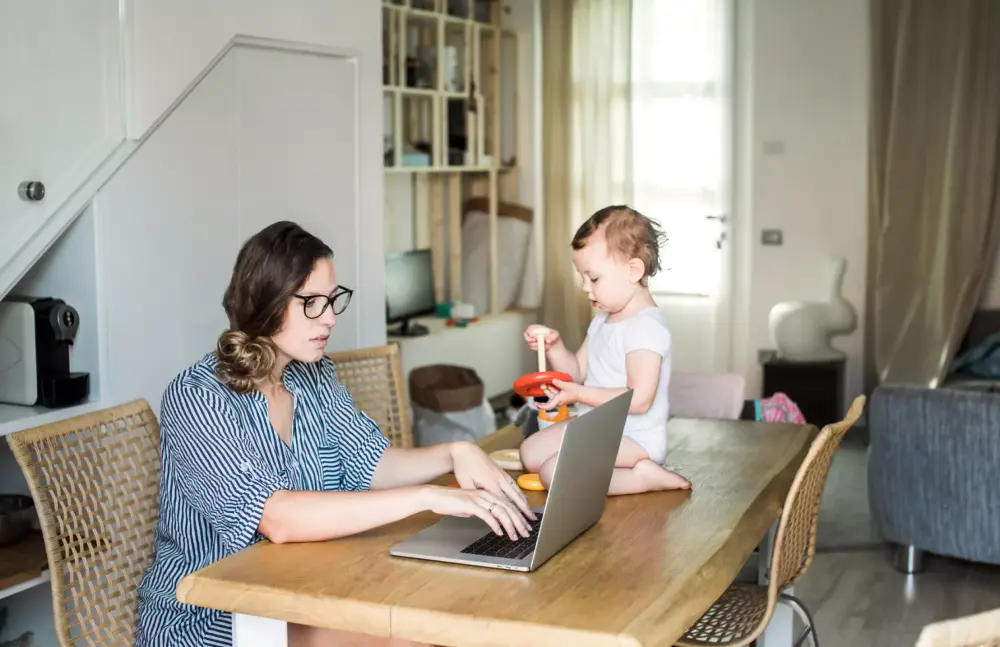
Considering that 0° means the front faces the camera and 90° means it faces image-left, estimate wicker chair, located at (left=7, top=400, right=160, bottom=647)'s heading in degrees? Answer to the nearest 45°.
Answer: approximately 315°

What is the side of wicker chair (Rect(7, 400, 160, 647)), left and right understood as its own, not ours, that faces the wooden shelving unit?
left

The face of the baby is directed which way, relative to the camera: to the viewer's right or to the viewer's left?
to the viewer's left

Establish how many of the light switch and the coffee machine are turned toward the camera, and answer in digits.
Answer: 1

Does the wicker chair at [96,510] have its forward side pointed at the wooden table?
yes

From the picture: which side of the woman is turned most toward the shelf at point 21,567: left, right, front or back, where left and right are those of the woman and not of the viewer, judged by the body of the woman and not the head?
back

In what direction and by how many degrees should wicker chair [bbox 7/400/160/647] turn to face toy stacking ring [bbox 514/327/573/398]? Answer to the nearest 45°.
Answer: approximately 45° to its left

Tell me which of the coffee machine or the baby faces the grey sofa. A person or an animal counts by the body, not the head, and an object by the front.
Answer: the coffee machine

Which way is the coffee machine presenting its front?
to the viewer's right

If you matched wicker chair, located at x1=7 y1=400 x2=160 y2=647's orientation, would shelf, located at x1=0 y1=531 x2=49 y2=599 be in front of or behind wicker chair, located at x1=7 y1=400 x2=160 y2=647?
behind

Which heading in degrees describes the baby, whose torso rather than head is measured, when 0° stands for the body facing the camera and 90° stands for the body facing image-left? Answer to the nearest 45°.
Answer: approximately 45°

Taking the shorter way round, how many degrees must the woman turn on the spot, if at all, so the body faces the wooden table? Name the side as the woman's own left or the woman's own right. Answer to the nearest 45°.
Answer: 0° — they already face it

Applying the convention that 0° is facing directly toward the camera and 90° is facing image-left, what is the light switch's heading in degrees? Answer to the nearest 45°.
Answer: approximately 0°
